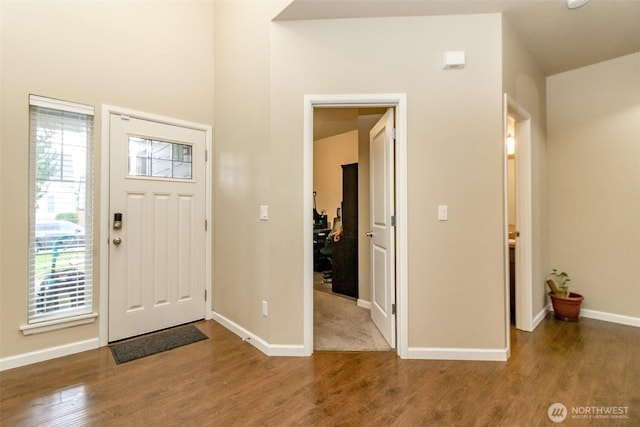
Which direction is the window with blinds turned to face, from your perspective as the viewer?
facing the viewer and to the right of the viewer

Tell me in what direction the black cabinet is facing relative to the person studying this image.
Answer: facing to the left of the viewer

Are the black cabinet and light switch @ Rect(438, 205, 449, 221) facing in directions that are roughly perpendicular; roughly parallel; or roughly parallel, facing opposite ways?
roughly perpendicular

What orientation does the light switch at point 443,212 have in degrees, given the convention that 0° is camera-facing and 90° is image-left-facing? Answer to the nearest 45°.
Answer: approximately 0°

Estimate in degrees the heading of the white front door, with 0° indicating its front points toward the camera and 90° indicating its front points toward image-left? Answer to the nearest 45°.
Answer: approximately 315°

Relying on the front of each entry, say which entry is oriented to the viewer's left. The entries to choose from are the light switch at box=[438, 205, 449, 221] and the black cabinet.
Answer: the black cabinet

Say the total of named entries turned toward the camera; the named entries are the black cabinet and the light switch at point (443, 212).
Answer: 1

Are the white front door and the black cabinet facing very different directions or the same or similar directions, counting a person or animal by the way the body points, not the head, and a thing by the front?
very different directions

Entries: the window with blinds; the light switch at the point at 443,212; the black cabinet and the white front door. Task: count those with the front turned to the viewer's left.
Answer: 1
